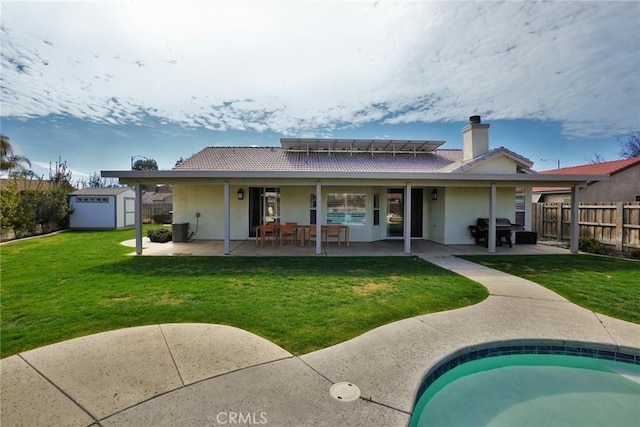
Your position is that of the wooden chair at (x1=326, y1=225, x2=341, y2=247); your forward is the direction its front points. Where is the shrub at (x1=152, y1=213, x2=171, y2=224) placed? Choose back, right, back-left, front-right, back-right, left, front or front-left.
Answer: front-left

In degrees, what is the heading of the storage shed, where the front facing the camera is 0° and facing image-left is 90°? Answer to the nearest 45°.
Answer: approximately 315°

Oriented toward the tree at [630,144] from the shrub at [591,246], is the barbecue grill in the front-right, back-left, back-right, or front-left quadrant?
back-left

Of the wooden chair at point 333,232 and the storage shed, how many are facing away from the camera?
1

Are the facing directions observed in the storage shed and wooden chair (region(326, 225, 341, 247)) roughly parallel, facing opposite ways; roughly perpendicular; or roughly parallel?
roughly perpendicular

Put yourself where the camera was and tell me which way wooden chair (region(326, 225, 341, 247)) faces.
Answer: facing away from the viewer

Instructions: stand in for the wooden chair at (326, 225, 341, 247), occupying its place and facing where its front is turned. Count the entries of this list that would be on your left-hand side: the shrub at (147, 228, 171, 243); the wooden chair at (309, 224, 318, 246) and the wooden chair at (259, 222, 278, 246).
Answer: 3

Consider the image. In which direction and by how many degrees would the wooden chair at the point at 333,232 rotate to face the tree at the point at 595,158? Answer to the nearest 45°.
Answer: approximately 45° to its right
